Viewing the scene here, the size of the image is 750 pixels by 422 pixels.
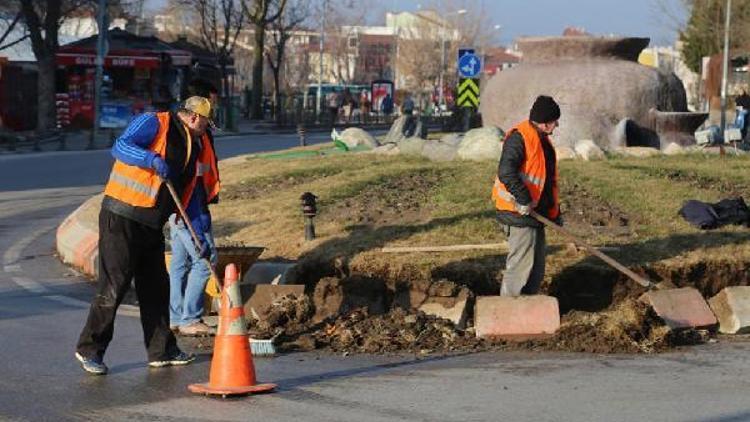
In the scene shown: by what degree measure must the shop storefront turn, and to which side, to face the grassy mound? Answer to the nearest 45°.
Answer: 0° — it already faces it

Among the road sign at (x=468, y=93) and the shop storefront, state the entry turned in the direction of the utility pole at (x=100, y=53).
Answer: the shop storefront

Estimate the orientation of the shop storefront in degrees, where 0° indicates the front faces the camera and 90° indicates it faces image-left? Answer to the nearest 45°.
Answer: approximately 0°

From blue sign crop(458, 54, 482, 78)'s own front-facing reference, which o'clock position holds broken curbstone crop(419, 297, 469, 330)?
The broken curbstone is roughly at 12 o'clock from the blue sign.

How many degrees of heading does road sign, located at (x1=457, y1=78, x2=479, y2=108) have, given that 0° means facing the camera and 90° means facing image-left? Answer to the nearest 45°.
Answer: approximately 0°

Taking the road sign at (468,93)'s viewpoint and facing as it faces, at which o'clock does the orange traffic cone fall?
The orange traffic cone is roughly at 12 o'clock from the road sign.

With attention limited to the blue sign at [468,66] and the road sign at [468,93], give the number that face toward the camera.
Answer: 2

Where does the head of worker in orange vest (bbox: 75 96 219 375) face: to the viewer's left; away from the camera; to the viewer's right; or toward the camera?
to the viewer's right

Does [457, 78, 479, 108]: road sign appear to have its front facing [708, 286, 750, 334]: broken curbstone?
yes

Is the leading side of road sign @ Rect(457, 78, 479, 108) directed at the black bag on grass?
yes
